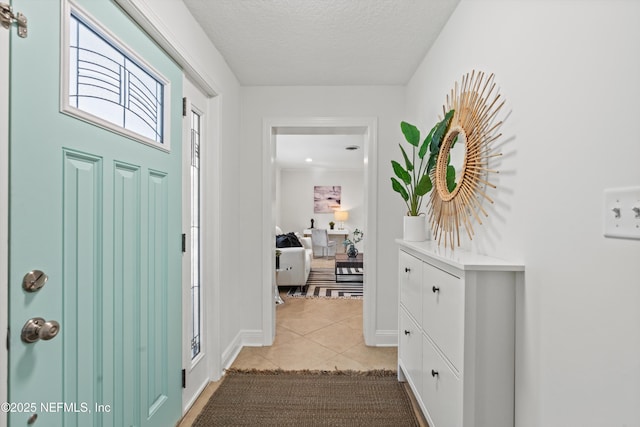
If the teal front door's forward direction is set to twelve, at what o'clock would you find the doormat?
The doormat is roughly at 10 o'clock from the teal front door.

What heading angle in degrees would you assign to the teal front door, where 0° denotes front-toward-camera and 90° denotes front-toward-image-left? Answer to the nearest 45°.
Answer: approximately 315°

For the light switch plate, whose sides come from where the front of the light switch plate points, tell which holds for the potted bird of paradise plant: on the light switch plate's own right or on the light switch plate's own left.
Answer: on the light switch plate's own right

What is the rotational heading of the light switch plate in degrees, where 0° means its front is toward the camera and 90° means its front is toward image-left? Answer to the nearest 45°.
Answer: approximately 45°

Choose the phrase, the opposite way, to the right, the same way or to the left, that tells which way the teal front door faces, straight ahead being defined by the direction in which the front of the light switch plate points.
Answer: the opposite way

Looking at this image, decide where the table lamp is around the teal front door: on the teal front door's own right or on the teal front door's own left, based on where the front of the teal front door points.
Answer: on the teal front door's own left

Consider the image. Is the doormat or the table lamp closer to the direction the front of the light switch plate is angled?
the doormat

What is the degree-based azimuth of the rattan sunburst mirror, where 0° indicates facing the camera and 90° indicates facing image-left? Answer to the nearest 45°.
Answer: approximately 45°

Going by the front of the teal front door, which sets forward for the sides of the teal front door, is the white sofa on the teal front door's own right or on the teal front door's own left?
on the teal front door's own left
